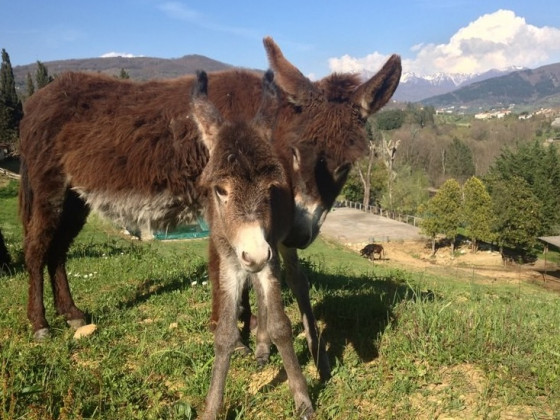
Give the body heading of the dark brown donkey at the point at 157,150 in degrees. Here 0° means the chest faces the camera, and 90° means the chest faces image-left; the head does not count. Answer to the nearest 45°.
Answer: approximately 315°

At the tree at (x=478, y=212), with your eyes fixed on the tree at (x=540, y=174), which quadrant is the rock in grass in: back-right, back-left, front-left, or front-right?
back-right

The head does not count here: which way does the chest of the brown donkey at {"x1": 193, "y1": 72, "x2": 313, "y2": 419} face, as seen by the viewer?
toward the camera

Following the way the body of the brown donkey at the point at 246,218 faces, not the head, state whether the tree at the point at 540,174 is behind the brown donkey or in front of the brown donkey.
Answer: behind

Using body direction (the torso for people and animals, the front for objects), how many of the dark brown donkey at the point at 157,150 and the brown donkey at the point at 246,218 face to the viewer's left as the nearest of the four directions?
0

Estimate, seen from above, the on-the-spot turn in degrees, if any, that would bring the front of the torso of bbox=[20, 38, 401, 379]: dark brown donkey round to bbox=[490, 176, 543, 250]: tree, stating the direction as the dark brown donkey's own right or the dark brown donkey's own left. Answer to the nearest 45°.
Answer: approximately 90° to the dark brown donkey's own left
